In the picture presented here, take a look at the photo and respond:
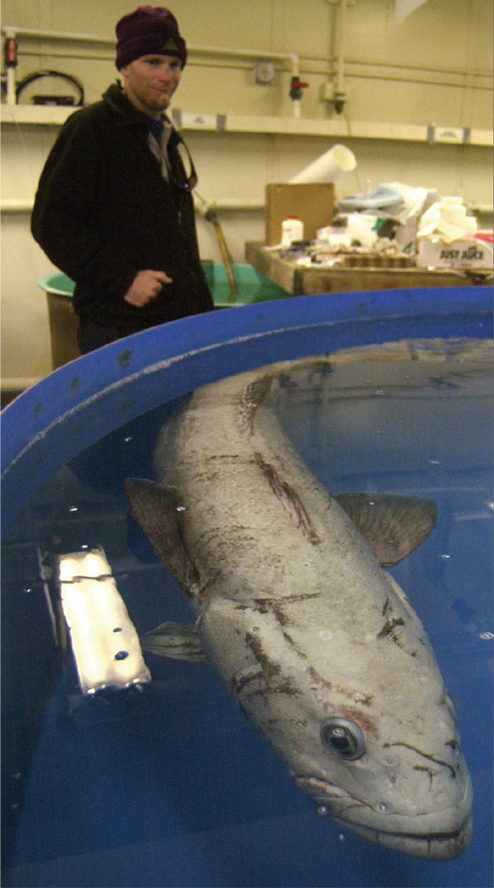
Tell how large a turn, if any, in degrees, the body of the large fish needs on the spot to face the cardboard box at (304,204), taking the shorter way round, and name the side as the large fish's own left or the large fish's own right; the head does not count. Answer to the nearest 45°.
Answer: approximately 135° to the large fish's own left

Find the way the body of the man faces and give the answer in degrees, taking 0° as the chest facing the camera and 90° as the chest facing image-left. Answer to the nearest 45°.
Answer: approximately 315°

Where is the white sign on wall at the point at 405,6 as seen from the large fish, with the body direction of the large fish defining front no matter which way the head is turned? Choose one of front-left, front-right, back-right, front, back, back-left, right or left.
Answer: back-left

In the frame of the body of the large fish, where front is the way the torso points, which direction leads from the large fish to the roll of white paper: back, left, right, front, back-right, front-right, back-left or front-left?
back-left

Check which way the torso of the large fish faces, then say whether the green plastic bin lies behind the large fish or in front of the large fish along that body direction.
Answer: behind

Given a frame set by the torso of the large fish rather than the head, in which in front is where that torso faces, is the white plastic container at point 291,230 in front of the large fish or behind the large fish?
behind

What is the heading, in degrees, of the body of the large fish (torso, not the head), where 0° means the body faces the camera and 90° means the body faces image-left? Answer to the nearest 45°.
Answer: approximately 315°
